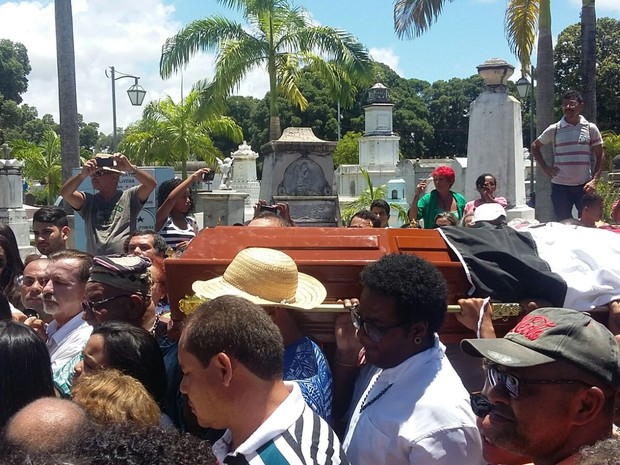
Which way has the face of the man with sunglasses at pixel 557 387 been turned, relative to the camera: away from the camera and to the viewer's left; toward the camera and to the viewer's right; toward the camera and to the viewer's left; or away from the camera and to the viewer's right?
toward the camera and to the viewer's left

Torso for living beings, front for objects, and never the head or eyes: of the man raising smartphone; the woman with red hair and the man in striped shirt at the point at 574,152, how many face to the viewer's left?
0

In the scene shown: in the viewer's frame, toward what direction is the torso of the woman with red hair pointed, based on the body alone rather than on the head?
toward the camera

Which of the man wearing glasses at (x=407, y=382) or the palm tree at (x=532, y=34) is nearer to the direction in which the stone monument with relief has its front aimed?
the man wearing glasses

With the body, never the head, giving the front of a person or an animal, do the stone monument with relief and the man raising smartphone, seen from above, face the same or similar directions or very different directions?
same or similar directions

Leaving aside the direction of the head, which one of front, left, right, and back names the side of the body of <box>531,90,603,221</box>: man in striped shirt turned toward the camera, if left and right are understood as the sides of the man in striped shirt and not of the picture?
front

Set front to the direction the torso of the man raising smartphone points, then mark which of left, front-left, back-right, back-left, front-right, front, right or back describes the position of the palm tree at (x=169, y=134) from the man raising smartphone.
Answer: back

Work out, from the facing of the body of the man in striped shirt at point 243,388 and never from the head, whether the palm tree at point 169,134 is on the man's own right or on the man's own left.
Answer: on the man's own right

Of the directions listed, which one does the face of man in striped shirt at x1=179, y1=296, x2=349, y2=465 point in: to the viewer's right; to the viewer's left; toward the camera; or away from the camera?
to the viewer's left

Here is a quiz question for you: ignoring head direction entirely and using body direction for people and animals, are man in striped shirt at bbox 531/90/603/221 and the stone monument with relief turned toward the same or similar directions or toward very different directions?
same or similar directions

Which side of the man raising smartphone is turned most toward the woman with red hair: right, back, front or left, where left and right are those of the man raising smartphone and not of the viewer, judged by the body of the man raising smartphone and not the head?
left

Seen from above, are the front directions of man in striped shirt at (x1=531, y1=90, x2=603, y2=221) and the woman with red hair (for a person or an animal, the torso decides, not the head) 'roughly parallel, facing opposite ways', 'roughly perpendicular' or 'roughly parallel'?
roughly parallel

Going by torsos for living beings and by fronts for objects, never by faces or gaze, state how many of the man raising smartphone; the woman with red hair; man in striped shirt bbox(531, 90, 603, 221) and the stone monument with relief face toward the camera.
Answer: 4
